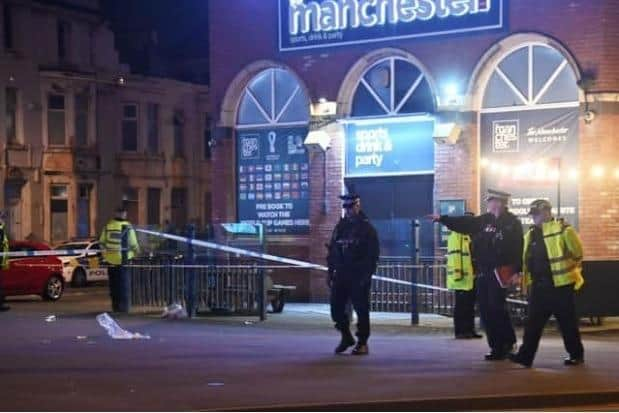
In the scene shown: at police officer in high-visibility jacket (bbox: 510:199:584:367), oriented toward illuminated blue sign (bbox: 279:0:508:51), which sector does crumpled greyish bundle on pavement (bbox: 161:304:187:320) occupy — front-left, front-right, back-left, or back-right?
front-left

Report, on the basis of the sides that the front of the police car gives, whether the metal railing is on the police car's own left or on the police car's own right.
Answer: on the police car's own left

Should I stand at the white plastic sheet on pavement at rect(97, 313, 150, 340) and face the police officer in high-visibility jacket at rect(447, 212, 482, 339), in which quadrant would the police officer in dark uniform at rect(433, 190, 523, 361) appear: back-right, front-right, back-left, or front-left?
front-right

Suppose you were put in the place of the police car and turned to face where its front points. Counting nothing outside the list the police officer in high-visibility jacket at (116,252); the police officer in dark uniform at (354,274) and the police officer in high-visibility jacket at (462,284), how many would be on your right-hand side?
0

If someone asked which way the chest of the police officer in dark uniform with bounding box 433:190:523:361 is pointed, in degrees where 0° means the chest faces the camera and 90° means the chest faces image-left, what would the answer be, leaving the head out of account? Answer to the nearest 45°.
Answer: approximately 45°

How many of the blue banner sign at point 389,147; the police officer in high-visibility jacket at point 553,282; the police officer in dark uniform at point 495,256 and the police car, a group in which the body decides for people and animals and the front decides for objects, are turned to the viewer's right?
0

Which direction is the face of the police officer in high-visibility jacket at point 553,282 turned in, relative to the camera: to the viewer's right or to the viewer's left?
to the viewer's left

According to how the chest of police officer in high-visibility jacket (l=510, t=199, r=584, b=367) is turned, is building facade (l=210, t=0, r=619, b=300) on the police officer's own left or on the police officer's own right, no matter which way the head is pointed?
on the police officer's own right

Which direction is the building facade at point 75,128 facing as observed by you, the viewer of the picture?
facing the viewer and to the right of the viewer

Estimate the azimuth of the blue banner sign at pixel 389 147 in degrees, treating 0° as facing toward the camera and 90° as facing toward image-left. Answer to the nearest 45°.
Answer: approximately 0°

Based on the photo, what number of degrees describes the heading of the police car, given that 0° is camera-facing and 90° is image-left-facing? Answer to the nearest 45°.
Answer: approximately 45°
